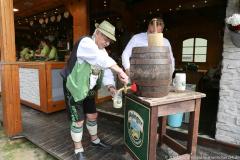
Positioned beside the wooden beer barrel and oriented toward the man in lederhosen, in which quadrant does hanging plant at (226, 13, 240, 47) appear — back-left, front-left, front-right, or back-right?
back-right

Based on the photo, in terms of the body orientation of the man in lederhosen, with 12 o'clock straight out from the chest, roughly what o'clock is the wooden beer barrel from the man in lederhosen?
The wooden beer barrel is roughly at 12 o'clock from the man in lederhosen.

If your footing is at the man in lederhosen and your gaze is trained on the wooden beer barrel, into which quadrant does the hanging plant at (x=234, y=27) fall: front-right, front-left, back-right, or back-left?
front-left

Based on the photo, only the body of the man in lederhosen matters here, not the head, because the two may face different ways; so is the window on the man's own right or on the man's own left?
on the man's own left

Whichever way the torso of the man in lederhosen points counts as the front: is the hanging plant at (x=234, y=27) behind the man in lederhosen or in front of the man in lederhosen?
in front

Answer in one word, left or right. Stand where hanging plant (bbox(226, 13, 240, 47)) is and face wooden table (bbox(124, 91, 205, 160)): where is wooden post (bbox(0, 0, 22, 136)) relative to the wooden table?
right

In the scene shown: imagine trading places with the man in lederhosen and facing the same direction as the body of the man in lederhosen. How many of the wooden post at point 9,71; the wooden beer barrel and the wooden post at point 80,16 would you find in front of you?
1

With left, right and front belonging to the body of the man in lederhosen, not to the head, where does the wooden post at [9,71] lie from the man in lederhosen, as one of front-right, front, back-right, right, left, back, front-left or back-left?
back

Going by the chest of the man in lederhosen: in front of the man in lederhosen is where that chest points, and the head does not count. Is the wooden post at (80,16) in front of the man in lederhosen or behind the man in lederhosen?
behind

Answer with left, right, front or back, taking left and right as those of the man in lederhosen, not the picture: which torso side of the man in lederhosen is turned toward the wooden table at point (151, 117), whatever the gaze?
front

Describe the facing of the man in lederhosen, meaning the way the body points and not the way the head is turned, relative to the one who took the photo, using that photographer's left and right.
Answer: facing the viewer and to the right of the viewer

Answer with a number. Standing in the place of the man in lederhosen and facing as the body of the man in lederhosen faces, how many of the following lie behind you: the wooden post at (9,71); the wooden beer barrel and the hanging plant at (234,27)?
1
